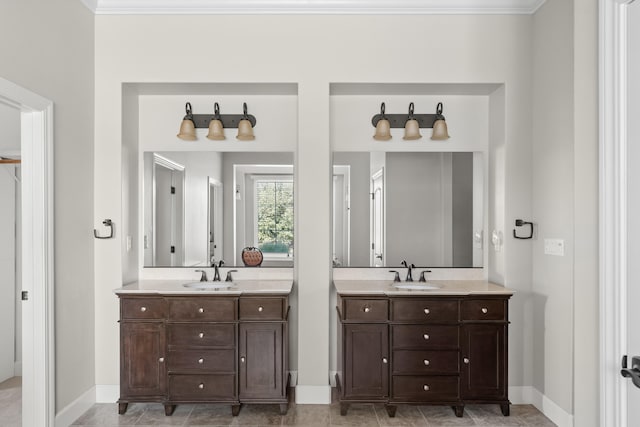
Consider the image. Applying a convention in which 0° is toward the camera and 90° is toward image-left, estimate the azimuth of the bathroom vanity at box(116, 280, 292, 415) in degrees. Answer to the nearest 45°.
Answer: approximately 0°

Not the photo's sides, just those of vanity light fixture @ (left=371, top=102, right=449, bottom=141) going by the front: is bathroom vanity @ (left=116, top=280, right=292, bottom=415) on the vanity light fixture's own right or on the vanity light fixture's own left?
on the vanity light fixture's own right

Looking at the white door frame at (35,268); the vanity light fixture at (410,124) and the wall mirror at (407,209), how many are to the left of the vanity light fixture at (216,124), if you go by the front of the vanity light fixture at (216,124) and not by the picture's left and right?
2
